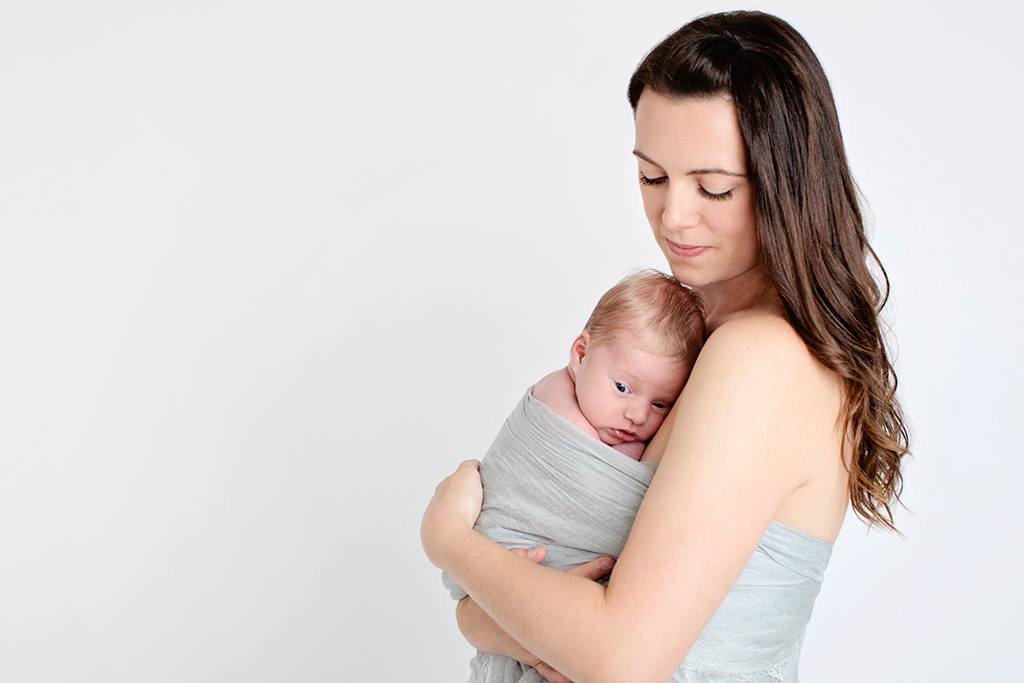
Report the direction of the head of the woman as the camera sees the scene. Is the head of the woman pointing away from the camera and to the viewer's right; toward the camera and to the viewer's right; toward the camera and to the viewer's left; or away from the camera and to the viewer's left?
toward the camera and to the viewer's left

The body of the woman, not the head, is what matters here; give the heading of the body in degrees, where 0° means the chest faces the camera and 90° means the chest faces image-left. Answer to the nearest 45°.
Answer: approximately 90°

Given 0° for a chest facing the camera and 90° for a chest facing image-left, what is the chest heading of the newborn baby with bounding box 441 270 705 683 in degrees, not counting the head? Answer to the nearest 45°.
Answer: approximately 315°
